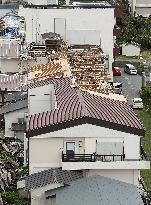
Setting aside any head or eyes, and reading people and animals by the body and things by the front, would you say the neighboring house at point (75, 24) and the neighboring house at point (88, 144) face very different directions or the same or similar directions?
same or similar directions

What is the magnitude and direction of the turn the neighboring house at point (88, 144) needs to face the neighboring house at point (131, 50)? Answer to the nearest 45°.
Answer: approximately 180°

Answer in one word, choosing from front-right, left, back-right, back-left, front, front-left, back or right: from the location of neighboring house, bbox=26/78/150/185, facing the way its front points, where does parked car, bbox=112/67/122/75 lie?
back

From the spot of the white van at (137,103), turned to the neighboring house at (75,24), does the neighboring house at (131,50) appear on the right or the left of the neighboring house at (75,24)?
right

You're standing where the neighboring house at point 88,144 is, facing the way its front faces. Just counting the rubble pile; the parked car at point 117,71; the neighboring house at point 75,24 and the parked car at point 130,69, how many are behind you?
4

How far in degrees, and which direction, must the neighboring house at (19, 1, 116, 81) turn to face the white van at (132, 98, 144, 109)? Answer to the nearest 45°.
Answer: approximately 45° to its left

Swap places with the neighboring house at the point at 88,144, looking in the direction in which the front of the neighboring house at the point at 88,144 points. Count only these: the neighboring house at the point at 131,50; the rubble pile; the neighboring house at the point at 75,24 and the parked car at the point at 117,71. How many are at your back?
4

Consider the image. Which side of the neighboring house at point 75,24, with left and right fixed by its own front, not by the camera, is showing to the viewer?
front

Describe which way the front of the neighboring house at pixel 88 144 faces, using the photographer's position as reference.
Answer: facing the viewer

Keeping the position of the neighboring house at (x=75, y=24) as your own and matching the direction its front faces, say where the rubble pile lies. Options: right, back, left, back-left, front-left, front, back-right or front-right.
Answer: front

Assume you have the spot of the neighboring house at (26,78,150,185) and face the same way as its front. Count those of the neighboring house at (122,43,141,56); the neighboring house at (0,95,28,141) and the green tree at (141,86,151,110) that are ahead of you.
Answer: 0

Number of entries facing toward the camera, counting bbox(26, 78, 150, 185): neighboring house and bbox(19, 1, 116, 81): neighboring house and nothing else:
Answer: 2

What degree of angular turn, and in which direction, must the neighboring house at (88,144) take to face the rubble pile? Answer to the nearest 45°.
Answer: approximately 180°

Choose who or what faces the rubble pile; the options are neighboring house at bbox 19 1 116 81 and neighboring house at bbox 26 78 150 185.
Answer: neighboring house at bbox 19 1 116 81
